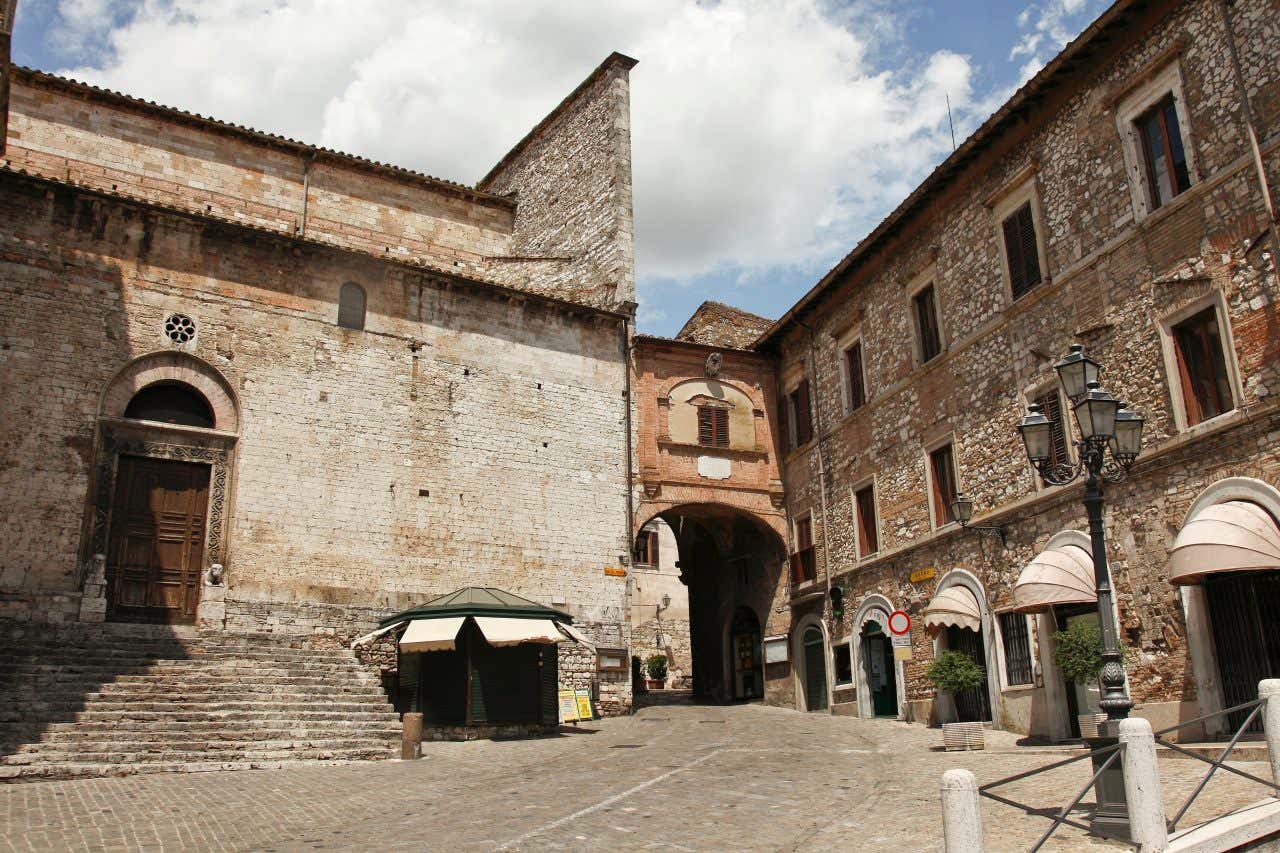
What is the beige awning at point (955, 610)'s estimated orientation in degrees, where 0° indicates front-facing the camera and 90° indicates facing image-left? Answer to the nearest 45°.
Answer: approximately 45°

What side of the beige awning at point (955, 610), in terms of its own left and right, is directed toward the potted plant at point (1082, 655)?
left

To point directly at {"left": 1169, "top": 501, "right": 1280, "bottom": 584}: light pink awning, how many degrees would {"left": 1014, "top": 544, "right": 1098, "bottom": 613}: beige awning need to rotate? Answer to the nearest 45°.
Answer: approximately 90° to its left

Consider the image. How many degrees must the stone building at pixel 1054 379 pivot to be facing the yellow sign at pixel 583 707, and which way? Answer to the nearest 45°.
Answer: approximately 45° to its right

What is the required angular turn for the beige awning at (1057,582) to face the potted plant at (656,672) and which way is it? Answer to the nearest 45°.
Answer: approximately 90° to its right

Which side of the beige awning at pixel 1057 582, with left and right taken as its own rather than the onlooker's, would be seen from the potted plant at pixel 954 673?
right

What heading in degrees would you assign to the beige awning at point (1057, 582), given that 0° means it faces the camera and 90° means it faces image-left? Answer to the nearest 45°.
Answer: approximately 45°
